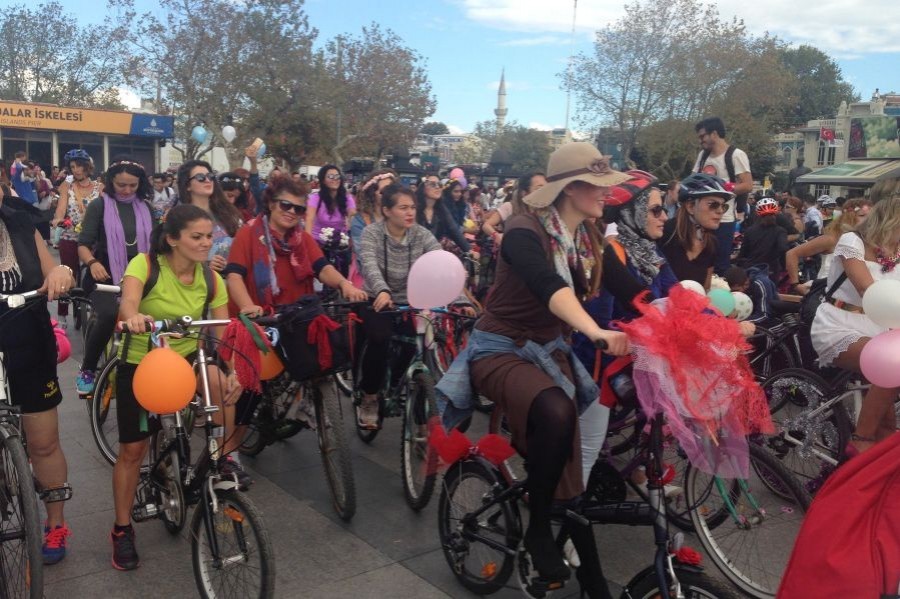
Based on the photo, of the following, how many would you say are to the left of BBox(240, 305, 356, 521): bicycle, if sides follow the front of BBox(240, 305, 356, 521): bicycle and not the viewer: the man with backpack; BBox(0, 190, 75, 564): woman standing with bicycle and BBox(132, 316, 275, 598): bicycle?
1

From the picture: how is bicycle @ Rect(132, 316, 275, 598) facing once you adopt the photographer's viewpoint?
facing the viewer and to the right of the viewer

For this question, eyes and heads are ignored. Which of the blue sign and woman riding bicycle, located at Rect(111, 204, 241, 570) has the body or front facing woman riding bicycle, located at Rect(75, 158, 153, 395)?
the blue sign

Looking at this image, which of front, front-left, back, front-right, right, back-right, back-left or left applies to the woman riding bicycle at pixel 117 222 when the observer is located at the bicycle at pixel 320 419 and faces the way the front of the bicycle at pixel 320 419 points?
back

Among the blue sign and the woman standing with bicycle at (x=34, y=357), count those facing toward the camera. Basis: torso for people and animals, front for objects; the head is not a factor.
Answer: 2

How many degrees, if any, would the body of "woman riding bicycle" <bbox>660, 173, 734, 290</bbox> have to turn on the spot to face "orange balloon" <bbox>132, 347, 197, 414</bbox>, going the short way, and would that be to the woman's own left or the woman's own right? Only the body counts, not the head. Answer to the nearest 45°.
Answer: approximately 90° to the woman's own right

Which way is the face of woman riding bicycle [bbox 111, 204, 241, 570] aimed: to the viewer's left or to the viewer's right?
to the viewer's right

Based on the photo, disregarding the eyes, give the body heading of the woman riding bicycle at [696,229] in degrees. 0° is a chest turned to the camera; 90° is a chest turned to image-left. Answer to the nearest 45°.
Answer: approximately 315°

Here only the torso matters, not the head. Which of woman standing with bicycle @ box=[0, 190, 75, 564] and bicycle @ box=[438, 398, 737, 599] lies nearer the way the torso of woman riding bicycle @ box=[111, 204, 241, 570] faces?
the bicycle

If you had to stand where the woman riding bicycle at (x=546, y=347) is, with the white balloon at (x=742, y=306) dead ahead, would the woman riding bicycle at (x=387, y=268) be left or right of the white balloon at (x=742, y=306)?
left

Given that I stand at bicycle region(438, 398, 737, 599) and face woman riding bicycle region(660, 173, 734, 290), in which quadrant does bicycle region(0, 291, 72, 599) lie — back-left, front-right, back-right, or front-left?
back-left
